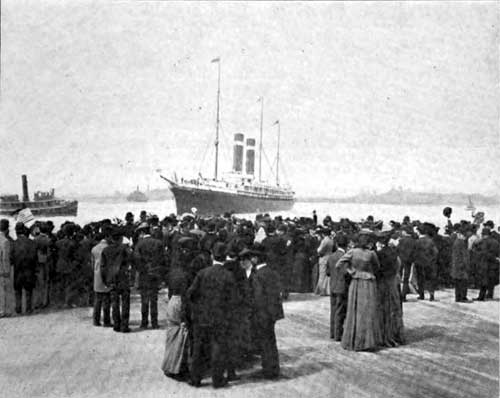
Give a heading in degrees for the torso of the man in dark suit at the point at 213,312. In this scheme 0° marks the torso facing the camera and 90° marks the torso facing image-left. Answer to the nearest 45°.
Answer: approximately 180°

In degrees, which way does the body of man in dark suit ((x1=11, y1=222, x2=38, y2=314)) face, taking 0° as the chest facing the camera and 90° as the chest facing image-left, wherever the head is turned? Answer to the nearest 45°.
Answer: approximately 180°

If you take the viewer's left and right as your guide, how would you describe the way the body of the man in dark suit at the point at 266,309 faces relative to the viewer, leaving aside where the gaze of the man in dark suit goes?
facing away from the viewer and to the left of the viewer

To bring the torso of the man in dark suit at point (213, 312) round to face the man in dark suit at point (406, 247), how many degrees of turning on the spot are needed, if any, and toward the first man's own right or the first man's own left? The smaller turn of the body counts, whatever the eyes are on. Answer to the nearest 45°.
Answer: approximately 45° to the first man's own right

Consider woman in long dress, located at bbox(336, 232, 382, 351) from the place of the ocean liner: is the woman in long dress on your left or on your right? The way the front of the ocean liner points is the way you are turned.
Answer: on your left

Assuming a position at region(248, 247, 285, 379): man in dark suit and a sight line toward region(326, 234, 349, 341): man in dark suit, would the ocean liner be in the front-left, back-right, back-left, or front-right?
front-left

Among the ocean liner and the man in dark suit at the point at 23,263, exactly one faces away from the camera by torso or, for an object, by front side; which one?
the man in dark suit

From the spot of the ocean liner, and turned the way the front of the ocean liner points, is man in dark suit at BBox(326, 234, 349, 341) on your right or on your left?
on your left

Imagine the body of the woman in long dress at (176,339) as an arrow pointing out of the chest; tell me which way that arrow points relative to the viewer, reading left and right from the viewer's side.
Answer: facing away from the viewer and to the right of the viewer

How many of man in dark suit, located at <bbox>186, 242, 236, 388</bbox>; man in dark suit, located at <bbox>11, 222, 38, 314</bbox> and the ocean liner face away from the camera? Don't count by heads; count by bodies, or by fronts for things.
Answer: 2

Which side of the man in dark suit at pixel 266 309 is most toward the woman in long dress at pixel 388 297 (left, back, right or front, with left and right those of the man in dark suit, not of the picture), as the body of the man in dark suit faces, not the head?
right

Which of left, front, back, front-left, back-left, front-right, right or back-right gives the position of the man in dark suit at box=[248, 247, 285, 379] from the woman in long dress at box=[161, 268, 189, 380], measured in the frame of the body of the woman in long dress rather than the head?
front-right

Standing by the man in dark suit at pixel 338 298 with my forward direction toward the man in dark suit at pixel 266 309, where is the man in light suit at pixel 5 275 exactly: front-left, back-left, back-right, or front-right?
front-right

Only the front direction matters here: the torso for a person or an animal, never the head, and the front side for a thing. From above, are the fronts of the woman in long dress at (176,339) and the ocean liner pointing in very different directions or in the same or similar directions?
very different directions
